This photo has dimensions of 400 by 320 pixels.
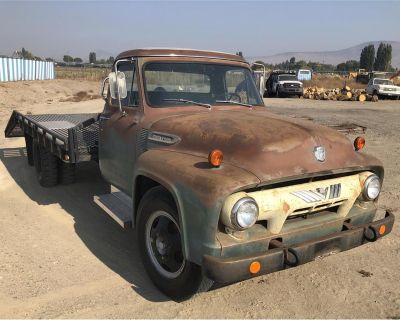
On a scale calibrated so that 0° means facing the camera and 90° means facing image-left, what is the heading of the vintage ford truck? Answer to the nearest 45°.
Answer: approximately 315°

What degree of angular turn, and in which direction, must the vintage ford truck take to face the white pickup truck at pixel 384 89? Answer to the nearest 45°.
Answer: approximately 90° to its left

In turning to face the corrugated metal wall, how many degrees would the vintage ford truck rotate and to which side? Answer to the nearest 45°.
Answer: approximately 180°
